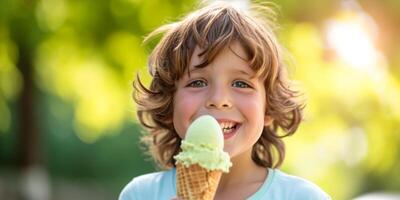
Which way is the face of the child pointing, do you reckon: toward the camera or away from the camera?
toward the camera

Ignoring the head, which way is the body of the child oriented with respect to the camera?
toward the camera
